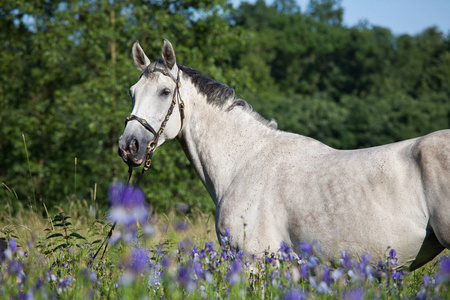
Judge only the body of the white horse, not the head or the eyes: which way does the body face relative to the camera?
to the viewer's left

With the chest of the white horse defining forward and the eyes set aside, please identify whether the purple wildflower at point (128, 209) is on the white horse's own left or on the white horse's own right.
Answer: on the white horse's own left

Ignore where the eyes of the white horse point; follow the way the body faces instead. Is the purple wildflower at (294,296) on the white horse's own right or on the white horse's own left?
on the white horse's own left
